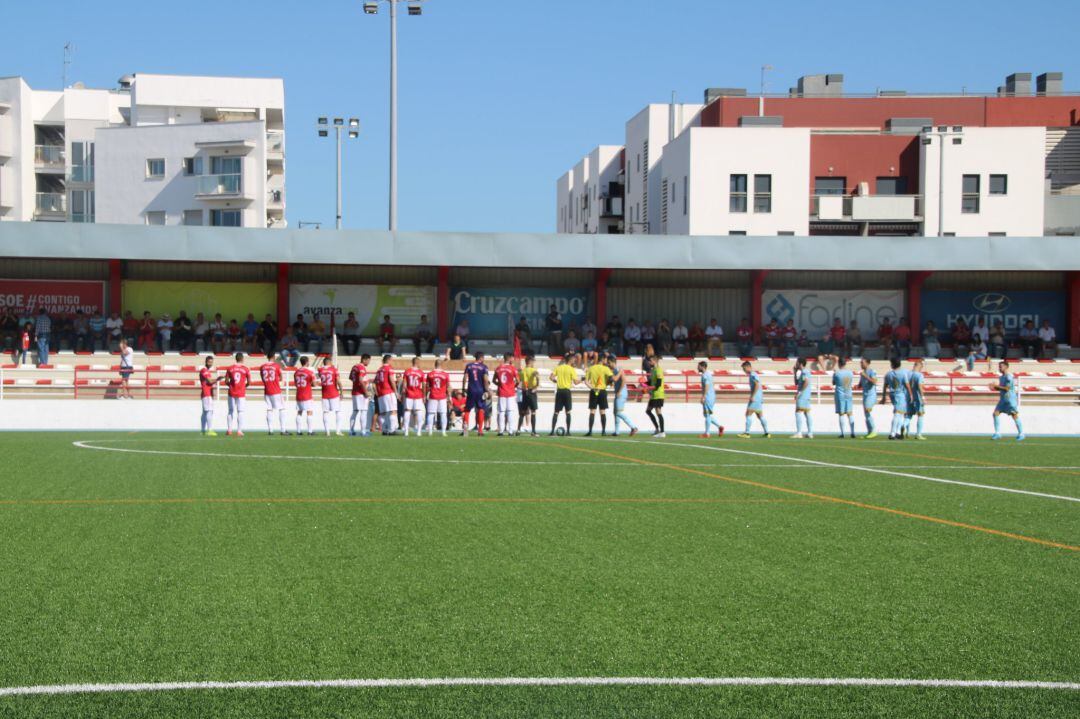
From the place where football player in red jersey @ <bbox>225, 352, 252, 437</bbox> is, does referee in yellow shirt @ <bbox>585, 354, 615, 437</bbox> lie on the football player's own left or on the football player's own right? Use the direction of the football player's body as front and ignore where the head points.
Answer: on the football player's own right

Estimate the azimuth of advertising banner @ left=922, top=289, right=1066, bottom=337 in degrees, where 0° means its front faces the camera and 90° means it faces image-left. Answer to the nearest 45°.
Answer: approximately 0°

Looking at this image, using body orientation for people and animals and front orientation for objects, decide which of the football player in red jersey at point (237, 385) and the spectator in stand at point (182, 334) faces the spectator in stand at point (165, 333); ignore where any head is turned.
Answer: the football player in red jersey

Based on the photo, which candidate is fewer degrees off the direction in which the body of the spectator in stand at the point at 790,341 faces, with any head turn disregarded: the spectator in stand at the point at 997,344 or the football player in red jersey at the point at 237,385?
the football player in red jersey

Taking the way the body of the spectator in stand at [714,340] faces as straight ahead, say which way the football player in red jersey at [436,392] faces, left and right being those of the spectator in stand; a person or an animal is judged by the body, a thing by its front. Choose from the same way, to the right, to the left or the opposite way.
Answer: the opposite way

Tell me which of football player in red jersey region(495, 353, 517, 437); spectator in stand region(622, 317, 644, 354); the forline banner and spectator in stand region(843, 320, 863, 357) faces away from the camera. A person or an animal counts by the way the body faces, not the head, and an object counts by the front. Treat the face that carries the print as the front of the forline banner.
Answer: the football player in red jersey

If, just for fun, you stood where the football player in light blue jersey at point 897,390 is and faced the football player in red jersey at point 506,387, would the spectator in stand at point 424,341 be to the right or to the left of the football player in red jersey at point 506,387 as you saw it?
right

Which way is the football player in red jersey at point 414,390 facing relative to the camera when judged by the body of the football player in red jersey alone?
away from the camera

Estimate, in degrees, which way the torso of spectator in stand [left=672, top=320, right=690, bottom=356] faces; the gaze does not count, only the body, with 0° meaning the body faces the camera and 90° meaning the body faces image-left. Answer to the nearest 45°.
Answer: approximately 0°
